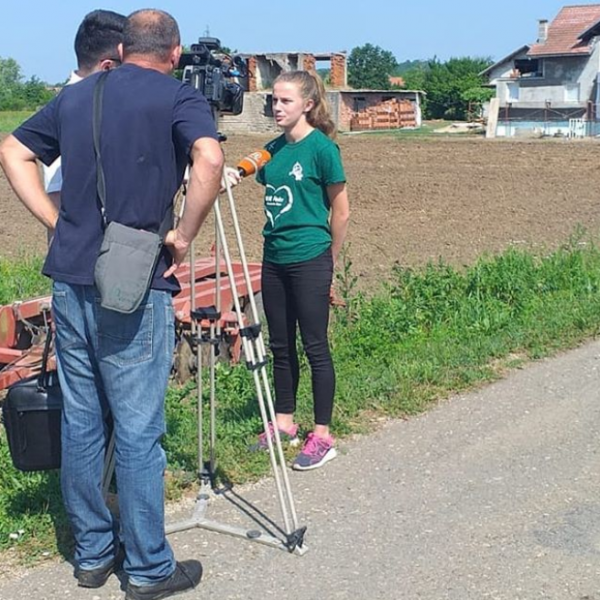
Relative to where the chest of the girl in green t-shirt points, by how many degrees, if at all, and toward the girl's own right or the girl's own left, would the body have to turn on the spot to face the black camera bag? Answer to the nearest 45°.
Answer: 0° — they already face it

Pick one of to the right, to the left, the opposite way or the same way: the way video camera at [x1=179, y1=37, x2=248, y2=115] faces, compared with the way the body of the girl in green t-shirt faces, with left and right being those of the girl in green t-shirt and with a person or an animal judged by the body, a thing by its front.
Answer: the opposite way

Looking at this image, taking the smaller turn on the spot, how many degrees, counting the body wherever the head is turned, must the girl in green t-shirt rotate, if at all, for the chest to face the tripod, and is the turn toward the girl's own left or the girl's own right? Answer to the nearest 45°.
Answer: approximately 45° to the girl's own left

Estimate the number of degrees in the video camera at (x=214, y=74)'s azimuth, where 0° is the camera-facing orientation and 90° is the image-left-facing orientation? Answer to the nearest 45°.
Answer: approximately 225°

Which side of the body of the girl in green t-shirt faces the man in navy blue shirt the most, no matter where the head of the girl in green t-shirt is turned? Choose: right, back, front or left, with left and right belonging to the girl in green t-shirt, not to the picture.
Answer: front

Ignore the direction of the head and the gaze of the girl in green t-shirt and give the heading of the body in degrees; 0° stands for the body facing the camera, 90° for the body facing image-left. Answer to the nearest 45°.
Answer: approximately 45°

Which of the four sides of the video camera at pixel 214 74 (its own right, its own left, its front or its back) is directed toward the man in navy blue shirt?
back
